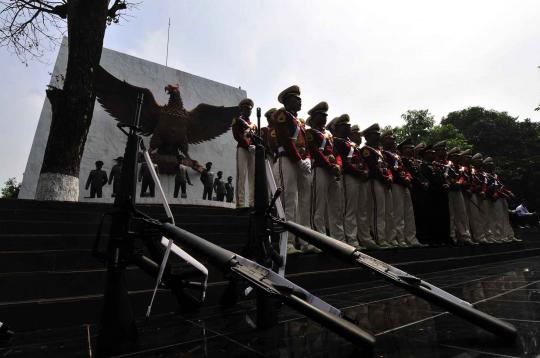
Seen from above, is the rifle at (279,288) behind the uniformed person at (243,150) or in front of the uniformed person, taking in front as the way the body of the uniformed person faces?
in front

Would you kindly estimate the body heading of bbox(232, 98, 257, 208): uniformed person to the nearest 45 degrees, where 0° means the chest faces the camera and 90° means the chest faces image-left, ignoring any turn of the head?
approximately 315°

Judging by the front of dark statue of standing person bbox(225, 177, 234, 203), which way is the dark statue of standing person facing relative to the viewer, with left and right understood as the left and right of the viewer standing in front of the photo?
facing the viewer and to the right of the viewer

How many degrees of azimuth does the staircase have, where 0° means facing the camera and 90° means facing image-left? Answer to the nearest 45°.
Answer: approximately 315°

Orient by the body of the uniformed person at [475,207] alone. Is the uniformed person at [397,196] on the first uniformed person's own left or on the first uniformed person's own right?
on the first uniformed person's own right

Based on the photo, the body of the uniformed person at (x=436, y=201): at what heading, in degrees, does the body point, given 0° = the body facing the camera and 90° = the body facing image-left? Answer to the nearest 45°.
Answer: approximately 315°

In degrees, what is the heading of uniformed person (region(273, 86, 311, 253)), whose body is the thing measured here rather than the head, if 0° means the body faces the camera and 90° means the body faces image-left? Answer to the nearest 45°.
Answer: approximately 315°

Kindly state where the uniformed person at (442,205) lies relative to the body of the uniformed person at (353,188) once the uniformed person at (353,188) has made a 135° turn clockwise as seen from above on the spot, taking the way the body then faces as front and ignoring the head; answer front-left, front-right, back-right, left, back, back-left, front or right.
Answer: back-right
